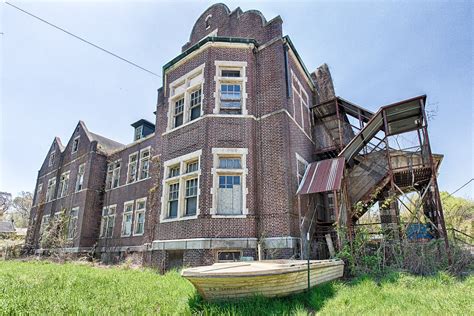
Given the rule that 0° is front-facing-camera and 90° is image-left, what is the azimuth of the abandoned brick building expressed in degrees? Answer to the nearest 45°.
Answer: approximately 45°
